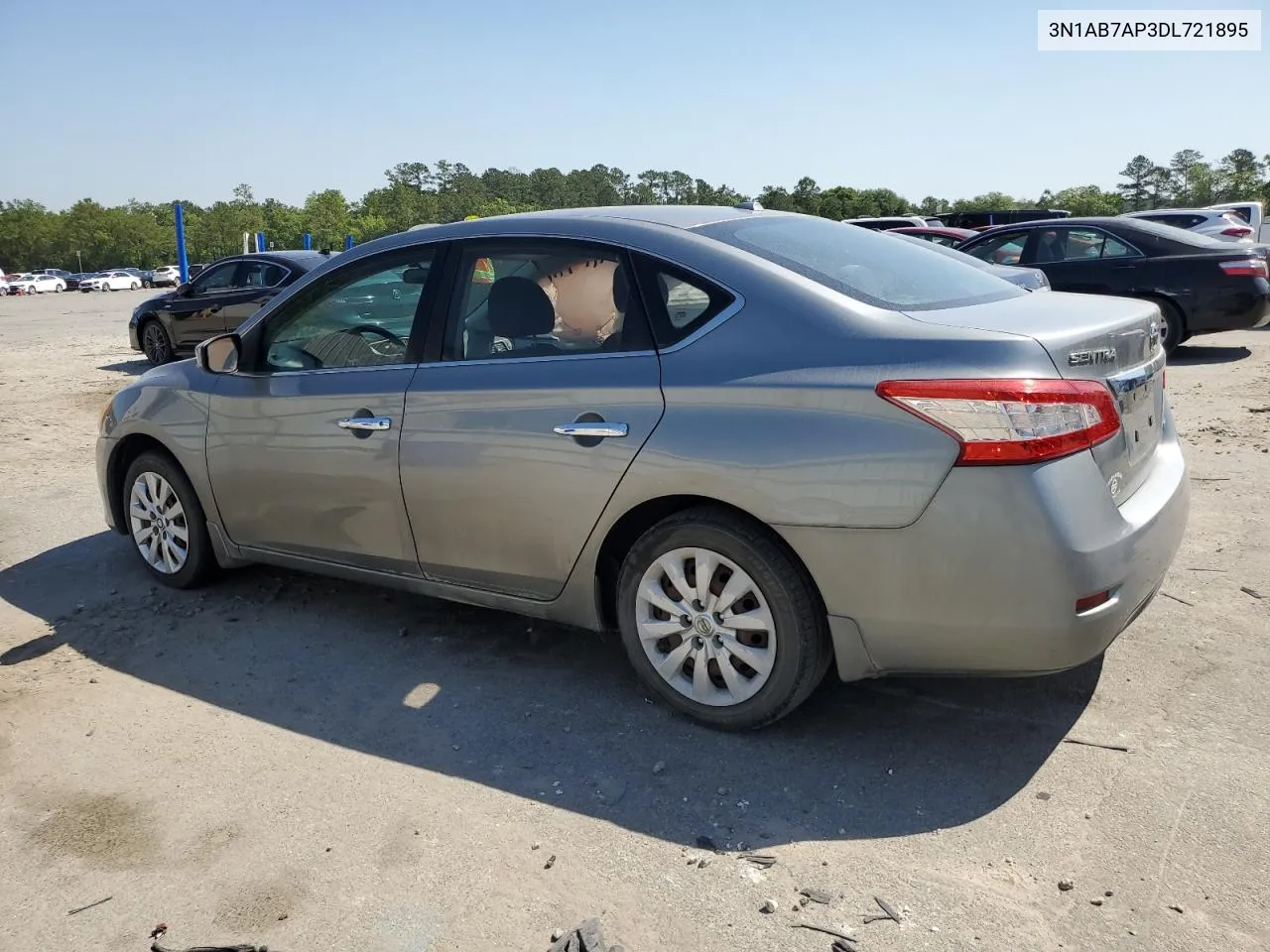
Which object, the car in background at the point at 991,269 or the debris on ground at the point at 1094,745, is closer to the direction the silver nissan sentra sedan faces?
the car in background

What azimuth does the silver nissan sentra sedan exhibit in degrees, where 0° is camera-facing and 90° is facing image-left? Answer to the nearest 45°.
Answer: approximately 135°

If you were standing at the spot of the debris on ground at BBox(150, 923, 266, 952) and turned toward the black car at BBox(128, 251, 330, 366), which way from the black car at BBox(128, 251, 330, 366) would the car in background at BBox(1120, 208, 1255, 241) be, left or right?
right

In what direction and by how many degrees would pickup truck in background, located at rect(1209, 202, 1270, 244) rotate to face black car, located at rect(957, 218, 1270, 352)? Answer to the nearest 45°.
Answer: approximately 90° to its left

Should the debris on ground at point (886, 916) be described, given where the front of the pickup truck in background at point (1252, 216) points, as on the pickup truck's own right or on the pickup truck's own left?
on the pickup truck's own left

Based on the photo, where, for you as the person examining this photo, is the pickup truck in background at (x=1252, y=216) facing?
facing to the left of the viewer

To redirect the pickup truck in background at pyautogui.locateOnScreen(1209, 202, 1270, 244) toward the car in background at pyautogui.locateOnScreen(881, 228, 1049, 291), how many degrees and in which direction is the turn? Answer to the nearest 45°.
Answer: approximately 90° to its left

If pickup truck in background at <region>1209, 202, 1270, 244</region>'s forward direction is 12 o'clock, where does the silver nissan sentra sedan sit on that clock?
The silver nissan sentra sedan is roughly at 9 o'clock from the pickup truck in background.

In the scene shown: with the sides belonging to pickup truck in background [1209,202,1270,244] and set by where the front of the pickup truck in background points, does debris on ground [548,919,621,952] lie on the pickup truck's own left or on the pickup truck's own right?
on the pickup truck's own left
